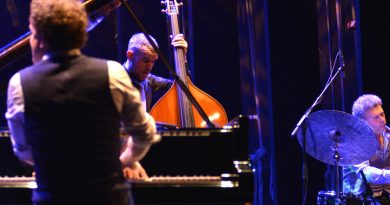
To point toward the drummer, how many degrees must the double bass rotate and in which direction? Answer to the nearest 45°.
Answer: approximately 135° to its left

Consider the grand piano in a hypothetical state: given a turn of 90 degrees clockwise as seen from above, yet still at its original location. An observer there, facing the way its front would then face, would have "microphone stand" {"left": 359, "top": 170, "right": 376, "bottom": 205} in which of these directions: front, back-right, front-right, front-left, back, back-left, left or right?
back-right

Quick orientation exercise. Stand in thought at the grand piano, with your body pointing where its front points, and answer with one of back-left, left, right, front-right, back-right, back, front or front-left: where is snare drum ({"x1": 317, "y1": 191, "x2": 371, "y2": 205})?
back-left

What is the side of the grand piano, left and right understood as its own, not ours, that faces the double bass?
back

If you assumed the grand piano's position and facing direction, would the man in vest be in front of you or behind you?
in front

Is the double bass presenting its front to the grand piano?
yes

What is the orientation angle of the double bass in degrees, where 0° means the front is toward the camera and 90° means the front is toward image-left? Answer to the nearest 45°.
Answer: approximately 0°

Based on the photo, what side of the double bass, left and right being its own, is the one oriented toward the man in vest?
front

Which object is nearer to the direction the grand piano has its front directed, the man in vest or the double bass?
the man in vest
